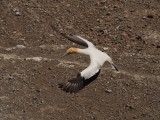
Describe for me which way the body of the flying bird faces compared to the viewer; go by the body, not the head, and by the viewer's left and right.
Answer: facing to the left of the viewer
